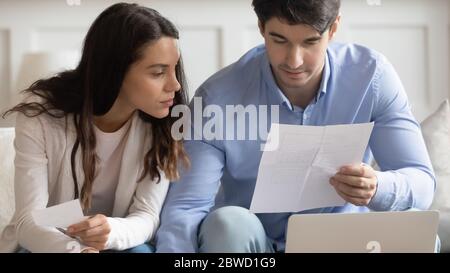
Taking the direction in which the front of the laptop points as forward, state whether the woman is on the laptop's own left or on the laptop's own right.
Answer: on the laptop's own left

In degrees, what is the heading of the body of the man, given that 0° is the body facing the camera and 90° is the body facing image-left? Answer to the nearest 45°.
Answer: approximately 0°

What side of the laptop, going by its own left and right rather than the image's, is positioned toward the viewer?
back

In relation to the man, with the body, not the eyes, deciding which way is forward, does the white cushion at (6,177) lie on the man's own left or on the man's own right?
on the man's own right

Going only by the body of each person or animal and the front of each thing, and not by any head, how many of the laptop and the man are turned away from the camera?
1

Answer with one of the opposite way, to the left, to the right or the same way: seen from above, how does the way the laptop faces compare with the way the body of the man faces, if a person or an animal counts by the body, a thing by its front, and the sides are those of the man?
the opposite way

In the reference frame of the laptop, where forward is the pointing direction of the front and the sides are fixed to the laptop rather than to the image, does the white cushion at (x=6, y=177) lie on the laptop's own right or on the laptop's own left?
on the laptop's own left
